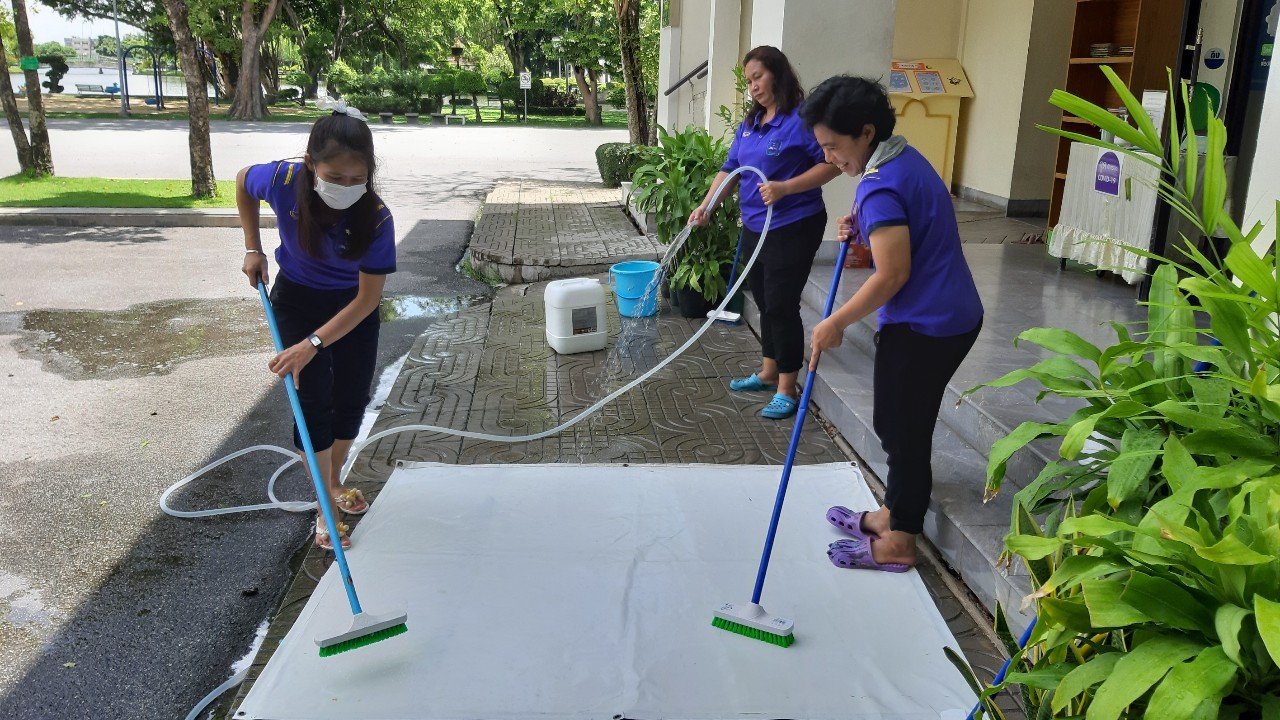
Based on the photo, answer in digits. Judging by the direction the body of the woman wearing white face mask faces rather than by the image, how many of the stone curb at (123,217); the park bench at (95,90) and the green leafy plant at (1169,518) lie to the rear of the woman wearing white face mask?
2

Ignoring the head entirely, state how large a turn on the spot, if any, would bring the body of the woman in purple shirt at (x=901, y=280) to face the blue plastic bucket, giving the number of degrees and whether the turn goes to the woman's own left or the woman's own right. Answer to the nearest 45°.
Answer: approximately 45° to the woman's own right

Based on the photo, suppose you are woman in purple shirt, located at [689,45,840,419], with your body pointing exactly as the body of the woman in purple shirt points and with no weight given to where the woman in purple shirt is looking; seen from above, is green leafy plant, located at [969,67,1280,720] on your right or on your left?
on your left

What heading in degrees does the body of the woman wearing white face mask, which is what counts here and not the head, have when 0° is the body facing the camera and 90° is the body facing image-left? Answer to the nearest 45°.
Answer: approximately 0°

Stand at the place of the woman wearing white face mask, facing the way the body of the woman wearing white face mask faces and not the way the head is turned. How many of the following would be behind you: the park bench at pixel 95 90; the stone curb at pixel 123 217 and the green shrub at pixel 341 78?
3

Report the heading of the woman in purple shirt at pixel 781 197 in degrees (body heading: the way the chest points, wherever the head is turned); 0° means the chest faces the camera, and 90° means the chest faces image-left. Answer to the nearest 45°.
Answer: approximately 45°

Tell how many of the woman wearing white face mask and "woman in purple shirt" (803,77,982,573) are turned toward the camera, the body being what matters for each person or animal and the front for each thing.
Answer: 1

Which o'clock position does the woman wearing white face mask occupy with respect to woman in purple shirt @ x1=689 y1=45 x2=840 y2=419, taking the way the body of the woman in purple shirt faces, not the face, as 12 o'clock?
The woman wearing white face mask is roughly at 12 o'clock from the woman in purple shirt.

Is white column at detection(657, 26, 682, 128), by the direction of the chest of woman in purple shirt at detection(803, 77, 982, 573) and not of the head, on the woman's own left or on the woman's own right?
on the woman's own right

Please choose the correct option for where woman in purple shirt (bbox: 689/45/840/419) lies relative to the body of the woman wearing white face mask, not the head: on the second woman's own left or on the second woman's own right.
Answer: on the second woman's own left

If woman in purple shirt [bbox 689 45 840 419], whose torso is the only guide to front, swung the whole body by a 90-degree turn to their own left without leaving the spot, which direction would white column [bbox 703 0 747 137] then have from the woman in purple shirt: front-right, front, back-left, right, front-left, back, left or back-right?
back-left

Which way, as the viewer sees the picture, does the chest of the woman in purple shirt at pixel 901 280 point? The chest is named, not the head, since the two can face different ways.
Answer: to the viewer's left

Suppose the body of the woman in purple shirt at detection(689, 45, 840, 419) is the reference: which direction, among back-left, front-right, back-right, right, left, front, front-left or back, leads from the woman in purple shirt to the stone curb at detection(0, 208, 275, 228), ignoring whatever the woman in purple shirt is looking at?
right
